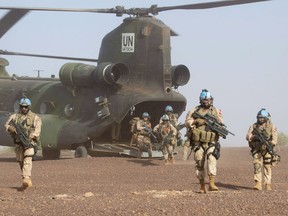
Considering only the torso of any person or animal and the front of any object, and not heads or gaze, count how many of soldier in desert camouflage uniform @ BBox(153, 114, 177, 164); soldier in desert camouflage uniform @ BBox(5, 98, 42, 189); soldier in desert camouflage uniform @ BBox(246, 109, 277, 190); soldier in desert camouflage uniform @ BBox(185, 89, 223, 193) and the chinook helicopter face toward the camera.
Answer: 4

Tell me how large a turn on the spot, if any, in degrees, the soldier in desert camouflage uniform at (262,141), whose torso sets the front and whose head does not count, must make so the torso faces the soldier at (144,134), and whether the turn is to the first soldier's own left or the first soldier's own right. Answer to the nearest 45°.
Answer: approximately 135° to the first soldier's own right

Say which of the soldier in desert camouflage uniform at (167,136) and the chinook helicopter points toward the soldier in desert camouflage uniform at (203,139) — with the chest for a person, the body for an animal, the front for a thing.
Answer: the soldier in desert camouflage uniform at (167,136)

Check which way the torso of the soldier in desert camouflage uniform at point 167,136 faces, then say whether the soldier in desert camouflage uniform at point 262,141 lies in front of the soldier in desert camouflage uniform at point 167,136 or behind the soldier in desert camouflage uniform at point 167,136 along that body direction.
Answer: in front

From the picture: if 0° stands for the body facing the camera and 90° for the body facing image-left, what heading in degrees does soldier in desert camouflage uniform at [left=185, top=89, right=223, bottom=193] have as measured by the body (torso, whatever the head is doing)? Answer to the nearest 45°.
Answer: approximately 0°

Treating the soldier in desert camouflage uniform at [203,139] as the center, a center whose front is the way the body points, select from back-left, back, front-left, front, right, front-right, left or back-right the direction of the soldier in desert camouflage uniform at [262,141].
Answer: back-left

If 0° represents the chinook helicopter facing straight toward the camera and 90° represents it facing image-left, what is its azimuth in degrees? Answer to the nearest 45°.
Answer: approximately 135°

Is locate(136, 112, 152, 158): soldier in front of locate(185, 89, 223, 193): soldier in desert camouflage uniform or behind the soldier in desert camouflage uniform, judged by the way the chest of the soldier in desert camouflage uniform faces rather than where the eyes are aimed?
behind

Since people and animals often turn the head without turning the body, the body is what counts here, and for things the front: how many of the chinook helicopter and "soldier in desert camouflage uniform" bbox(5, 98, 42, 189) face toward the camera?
1

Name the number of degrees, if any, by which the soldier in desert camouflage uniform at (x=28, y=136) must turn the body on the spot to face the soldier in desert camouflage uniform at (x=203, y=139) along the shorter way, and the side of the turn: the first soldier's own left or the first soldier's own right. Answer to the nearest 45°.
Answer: approximately 45° to the first soldier's own left
